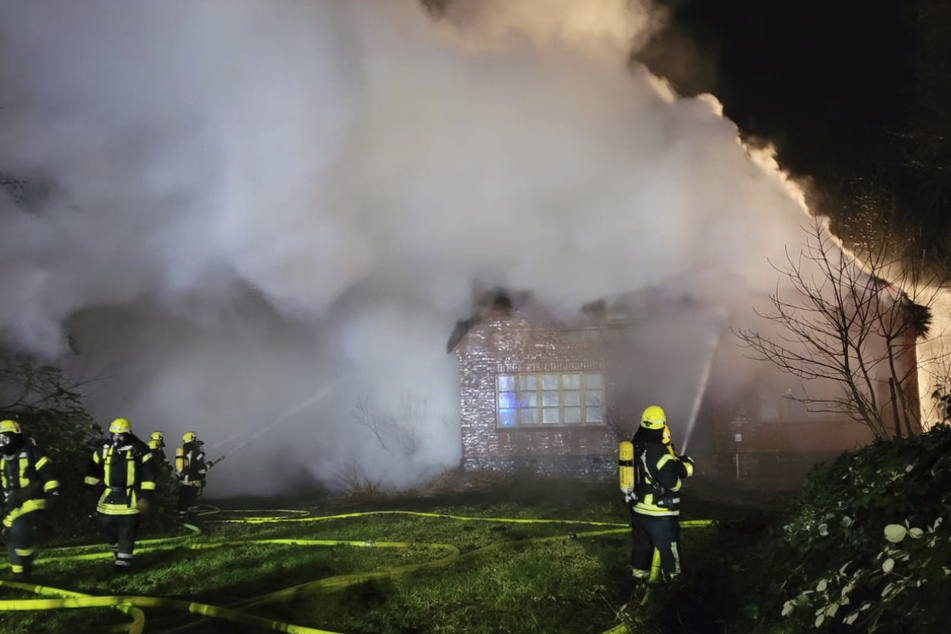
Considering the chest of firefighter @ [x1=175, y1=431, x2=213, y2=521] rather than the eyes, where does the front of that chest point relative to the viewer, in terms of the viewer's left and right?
facing to the right of the viewer

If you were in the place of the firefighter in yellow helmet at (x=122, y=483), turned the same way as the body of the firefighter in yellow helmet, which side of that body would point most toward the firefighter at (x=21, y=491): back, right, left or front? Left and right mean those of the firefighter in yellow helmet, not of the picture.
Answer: right

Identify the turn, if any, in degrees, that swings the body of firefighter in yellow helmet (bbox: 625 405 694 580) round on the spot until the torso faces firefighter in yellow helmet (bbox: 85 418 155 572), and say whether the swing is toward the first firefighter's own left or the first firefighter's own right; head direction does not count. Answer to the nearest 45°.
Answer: approximately 135° to the first firefighter's own left

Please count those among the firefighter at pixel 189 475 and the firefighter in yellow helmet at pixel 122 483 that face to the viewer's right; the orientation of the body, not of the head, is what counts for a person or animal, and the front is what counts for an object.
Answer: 1

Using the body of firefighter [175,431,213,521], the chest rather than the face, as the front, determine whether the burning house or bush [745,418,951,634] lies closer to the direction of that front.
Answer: the burning house

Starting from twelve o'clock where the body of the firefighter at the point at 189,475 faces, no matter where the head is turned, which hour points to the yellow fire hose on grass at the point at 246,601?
The yellow fire hose on grass is roughly at 3 o'clock from the firefighter.

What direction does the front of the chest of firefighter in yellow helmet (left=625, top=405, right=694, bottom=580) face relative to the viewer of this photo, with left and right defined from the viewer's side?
facing away from the viewer and to the right of the viewer

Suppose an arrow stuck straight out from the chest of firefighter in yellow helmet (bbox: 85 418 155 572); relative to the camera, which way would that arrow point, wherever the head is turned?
toward the camera

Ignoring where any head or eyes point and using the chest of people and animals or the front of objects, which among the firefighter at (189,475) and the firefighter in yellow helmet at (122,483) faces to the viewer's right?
the firefighter
